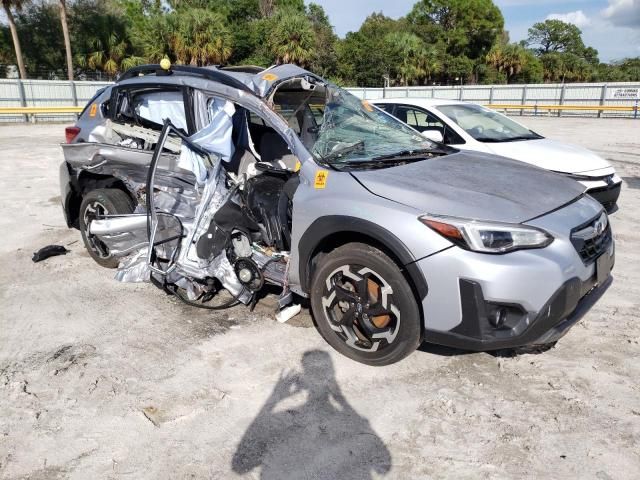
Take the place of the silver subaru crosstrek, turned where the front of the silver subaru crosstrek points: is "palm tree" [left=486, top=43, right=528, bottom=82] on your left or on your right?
on your left

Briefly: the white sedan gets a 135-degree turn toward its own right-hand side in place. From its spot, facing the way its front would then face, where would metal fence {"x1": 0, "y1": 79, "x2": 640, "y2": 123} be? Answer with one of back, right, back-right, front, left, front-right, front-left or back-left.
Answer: right

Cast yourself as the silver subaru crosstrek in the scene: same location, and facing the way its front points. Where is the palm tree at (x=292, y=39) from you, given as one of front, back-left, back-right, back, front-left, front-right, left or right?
back-left

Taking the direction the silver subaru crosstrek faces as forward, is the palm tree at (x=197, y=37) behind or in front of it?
behind

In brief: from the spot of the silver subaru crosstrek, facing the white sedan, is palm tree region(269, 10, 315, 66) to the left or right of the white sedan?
left

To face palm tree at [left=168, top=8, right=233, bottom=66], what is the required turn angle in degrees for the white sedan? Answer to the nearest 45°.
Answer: approximately 180°

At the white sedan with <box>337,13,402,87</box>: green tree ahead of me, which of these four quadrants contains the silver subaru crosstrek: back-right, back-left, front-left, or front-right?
back-left

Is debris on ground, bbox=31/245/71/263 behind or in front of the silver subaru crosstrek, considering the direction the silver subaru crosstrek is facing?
behind

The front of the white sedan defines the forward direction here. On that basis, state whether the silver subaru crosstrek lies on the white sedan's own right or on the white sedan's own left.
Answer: on the white sedan's own right

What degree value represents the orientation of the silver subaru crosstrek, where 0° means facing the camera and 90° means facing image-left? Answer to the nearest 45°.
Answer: approximately 315°

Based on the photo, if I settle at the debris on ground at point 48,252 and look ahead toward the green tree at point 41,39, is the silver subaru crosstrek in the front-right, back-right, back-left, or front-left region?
back-right

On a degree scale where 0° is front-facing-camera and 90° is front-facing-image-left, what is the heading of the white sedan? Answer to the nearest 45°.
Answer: approximately 315°
